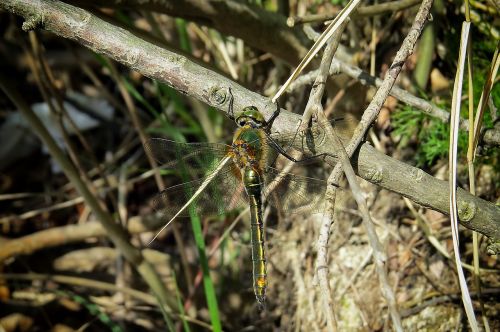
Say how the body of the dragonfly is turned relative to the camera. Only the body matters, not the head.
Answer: away from the camera

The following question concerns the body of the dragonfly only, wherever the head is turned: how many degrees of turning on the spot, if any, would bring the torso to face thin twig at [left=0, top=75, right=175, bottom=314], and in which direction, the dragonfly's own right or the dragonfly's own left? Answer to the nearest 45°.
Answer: approximately 90° to the dragonfly's own left
